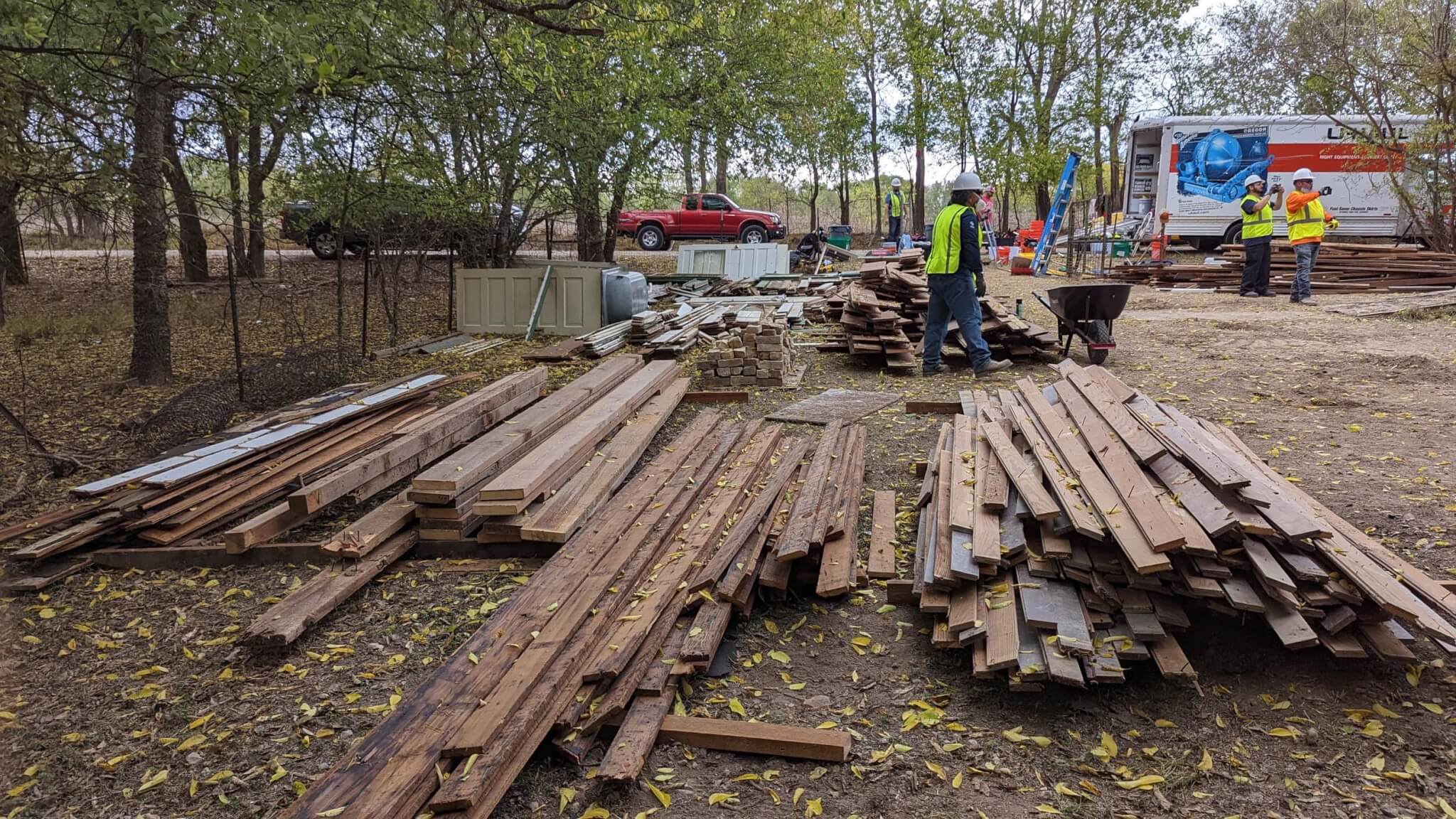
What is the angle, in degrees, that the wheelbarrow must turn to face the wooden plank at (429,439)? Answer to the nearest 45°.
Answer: approximately 90° to its right

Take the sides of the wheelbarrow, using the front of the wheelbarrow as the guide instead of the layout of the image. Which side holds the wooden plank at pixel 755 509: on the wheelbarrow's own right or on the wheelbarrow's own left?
on the wheelbarrow's own right

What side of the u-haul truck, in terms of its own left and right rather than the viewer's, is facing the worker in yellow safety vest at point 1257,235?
right

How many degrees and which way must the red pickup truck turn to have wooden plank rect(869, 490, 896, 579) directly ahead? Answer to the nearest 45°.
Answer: approximately 90° to its right

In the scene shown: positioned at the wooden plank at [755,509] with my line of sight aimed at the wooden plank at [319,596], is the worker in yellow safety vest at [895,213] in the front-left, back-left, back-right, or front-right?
back-right

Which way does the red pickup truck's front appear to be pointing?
to the viewer's right

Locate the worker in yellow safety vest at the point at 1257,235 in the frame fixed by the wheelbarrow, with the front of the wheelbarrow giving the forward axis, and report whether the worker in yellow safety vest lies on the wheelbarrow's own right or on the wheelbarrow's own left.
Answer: on the wheelbarrow's own left

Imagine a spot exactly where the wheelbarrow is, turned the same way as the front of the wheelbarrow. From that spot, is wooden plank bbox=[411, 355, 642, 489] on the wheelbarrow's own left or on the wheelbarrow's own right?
on the wheelbarrow's own right

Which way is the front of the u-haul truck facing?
to the viewer's right
